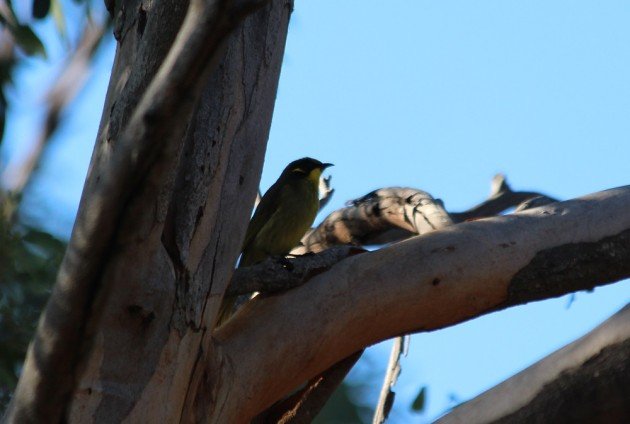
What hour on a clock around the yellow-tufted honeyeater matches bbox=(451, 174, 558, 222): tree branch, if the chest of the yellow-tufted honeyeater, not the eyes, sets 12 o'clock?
The tree branch is roughly at 1 o'clock from the yellow-tufted honeyeater.

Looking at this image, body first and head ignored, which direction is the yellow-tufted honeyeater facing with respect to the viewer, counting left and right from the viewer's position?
facing to the right of the viewer

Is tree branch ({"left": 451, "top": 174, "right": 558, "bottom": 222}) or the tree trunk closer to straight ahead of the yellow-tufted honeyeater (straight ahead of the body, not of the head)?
the tree branch

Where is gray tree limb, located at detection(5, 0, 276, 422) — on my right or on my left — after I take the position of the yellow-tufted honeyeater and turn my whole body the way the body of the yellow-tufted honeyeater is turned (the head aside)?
on my right
